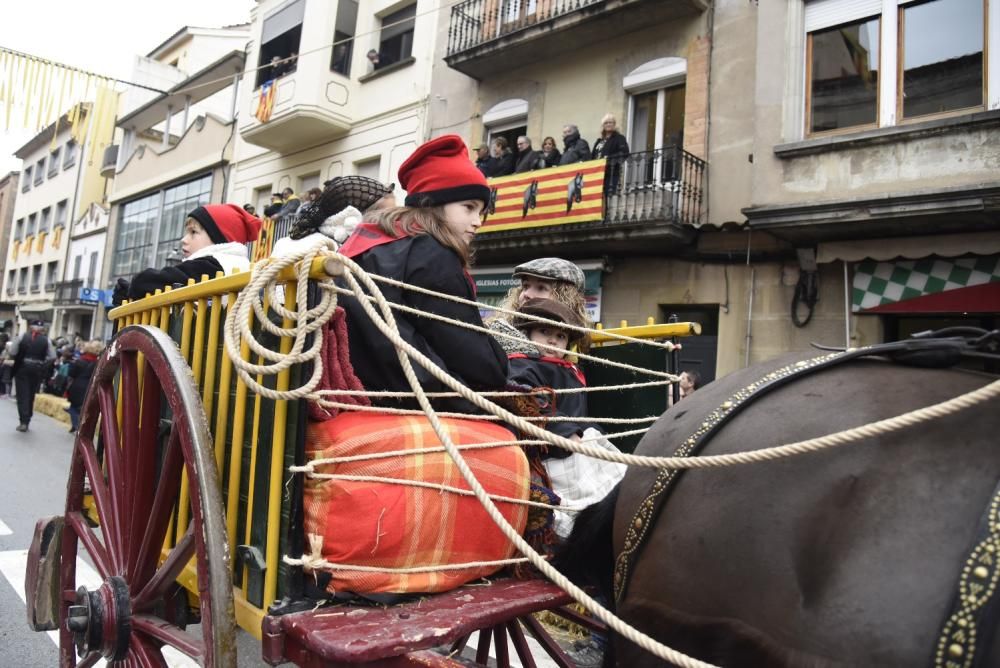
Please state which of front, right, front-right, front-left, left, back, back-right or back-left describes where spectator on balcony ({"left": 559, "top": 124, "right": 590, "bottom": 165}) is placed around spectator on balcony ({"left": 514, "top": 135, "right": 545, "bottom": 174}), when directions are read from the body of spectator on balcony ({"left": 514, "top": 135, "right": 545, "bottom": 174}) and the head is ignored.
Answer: left

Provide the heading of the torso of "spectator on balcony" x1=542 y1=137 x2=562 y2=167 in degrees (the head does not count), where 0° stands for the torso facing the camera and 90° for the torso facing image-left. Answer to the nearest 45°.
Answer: approximately 45°

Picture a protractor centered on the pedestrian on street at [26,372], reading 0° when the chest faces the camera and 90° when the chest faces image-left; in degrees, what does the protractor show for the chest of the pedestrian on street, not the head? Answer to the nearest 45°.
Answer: approximately 0°

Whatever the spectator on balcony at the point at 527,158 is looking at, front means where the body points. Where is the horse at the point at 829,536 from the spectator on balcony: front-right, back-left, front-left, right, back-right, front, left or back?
front-left

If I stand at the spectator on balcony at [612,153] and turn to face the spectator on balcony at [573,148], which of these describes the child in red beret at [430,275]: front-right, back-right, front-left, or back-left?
back-left

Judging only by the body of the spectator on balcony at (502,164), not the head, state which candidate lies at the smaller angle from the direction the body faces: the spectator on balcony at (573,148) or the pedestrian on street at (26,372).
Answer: the pedestrian on street

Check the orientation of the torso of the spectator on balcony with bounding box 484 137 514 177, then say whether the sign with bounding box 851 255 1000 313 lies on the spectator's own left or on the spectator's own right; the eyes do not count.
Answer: on the spectator's own left
